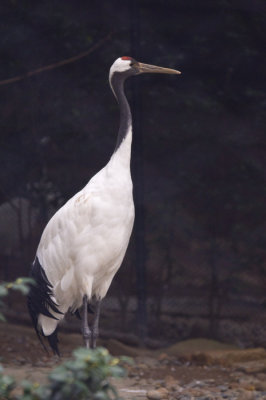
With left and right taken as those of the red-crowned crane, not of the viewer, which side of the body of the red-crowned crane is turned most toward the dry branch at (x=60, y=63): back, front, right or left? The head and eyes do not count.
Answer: left

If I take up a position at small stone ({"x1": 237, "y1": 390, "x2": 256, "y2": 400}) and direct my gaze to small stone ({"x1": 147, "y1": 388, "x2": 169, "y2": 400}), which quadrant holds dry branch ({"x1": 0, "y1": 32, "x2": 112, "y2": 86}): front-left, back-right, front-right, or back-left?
front-right

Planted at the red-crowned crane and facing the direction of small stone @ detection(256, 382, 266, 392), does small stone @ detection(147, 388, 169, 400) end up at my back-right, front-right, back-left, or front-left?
front-right

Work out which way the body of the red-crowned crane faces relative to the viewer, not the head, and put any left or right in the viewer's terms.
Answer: facing to the right of the viewer
